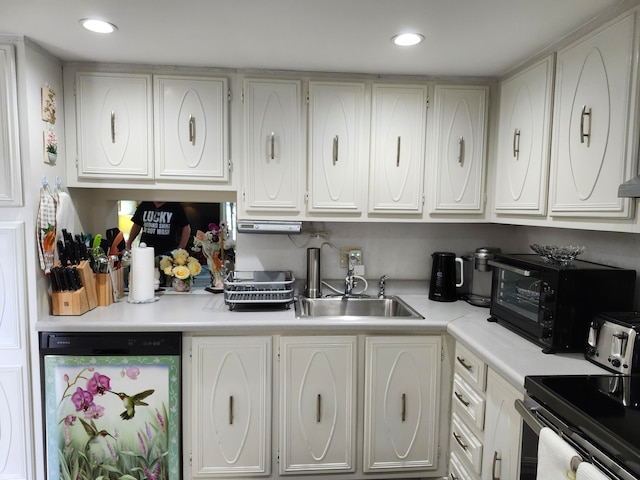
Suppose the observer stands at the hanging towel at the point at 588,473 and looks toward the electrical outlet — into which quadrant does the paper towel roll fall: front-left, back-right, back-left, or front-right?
front-left

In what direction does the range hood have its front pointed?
to the viewer's left

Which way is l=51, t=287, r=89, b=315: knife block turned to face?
toward the camera

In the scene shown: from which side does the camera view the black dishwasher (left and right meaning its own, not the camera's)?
front

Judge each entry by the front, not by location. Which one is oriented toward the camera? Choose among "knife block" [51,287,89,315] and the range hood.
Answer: the knife block

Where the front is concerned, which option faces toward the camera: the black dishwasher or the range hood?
the black dishwasher

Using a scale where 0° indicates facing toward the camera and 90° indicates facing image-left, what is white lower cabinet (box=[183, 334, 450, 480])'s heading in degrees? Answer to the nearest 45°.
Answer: approximately 0°

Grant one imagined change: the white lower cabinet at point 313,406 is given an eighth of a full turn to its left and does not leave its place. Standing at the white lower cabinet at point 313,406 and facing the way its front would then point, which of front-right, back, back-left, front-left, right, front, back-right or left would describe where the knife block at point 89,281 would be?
back-right

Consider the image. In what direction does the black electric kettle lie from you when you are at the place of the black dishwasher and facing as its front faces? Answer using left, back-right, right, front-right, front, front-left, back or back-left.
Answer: left

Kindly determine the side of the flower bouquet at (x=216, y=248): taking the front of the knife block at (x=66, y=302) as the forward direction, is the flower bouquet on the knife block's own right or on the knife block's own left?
on the knife block's own left

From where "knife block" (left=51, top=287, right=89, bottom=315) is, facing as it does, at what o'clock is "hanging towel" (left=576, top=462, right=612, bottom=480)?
The hanging towel is roughly at 11 o'clock from the knife block.

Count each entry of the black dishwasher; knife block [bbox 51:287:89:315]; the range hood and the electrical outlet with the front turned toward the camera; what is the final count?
3

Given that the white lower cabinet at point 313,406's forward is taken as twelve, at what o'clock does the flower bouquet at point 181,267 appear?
The flower bouquet is roughly at 4 o'clock from the white lower cabinet.

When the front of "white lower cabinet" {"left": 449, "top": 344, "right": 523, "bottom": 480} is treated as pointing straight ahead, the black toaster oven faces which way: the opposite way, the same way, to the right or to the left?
the same way

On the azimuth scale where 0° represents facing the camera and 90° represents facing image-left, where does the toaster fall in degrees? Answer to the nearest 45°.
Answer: approximately 45°
